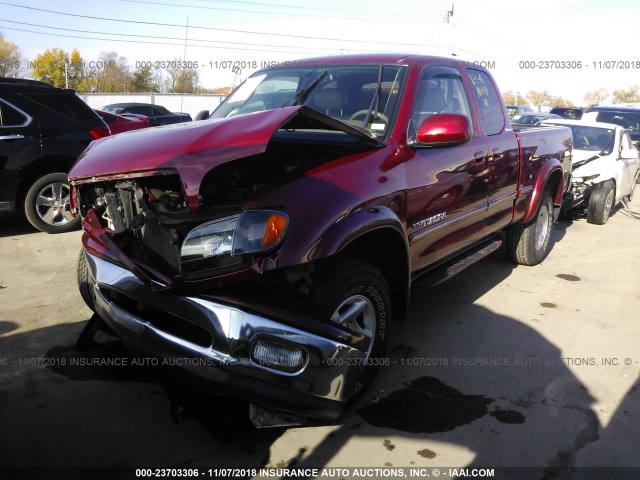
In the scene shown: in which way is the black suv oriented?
to the viewer's left

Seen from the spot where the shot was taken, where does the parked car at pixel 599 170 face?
facing the viewer and to the left of the viewer

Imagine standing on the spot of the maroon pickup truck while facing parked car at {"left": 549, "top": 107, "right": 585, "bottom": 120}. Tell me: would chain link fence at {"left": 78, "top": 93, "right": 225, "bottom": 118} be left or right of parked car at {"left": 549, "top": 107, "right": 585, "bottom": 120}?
left

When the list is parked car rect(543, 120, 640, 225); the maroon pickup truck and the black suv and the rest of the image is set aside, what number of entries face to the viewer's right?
0

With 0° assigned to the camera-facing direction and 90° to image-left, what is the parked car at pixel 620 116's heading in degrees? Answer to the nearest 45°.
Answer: approximately 45°

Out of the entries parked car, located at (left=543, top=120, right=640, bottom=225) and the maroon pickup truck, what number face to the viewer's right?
0

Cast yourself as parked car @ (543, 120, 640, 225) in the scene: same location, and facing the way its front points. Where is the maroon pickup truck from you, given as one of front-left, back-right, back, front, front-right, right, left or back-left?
front-left

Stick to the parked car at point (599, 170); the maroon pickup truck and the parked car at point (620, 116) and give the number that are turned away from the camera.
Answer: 0

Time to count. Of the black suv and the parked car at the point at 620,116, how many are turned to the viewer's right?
0

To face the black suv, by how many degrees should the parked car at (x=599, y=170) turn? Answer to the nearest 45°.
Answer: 0° — it already faces it

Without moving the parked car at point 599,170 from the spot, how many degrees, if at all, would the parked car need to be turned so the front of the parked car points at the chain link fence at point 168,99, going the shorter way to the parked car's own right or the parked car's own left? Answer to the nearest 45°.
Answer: approximately 90° to the parked car's own right

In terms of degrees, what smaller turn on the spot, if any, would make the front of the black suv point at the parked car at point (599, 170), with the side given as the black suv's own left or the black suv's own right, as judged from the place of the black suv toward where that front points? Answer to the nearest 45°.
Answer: approximately 180°
